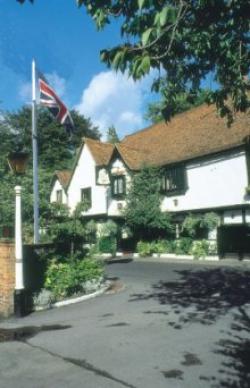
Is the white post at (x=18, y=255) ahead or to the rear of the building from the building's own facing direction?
ahead

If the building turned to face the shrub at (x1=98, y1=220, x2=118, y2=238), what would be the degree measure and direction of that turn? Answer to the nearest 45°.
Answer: approximately 90° to its right

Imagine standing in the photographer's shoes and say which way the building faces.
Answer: facing the viewer and to the left of the viewer

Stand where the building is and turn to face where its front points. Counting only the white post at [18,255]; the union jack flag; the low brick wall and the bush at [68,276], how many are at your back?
0

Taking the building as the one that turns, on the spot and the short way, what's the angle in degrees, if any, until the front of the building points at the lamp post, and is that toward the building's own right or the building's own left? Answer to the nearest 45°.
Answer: approximately 45° to the building's own left

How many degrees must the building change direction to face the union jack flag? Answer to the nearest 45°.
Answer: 0° — it already faces it

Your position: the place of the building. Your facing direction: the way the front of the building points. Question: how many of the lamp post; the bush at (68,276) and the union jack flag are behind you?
0

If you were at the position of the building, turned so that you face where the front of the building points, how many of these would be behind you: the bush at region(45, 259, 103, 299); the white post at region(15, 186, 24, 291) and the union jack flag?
0

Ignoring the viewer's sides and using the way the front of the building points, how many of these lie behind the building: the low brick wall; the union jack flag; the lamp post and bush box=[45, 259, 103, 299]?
0

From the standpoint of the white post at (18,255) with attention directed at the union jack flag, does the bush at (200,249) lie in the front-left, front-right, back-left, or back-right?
front-right

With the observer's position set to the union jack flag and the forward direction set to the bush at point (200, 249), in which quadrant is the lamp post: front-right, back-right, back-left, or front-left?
back-right
